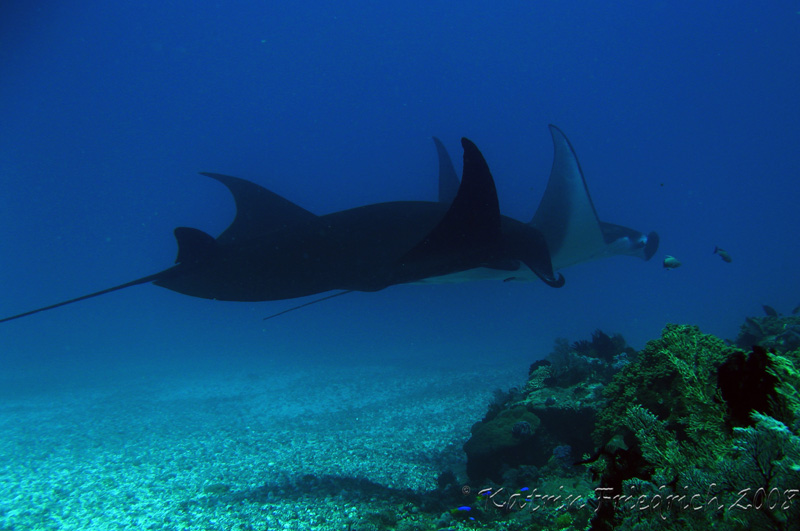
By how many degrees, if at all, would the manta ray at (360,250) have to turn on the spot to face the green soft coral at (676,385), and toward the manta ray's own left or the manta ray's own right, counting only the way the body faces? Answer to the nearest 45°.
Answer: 0° — it already faces it

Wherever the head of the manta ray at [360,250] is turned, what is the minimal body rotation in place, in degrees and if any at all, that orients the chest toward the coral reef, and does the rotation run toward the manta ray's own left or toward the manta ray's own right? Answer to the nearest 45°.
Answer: approximately 45° to the manta ray's own right

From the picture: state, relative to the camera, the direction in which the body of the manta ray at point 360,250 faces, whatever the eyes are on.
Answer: to the viewer's right
